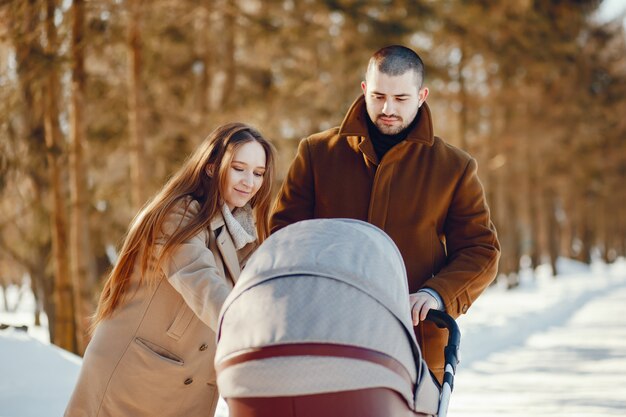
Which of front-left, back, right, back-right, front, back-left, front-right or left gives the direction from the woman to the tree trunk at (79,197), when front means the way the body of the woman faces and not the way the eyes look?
back-left

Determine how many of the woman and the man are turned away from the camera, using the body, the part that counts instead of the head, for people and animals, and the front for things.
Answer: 0

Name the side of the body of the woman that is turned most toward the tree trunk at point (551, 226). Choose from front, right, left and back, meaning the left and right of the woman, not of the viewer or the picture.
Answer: left

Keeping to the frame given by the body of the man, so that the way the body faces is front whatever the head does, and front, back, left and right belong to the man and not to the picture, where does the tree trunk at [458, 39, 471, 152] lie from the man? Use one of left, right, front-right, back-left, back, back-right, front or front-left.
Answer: back

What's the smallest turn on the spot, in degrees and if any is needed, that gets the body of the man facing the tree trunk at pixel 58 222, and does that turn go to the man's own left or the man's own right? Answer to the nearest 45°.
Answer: approximately 135° to the man's own right

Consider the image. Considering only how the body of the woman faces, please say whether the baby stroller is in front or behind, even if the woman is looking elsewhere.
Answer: in front

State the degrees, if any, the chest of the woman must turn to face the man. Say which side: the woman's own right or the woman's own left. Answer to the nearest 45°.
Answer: approximately 45° to the woman's own left

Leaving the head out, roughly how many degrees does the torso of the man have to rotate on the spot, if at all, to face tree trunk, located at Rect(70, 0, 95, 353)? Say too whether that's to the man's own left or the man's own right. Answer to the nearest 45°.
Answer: approximately 135° to the man's own right

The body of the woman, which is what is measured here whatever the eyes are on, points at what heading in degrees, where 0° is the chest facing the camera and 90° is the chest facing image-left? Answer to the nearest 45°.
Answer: approximately 315°

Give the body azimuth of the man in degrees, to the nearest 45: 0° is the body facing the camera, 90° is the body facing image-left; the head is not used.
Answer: approximately 0°

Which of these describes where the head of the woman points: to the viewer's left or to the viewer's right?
to the viewer's right

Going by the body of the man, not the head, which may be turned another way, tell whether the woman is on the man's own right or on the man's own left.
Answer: on the man's own right

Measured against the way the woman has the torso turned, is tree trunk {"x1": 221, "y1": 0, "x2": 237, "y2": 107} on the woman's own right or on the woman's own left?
on the woman's own left

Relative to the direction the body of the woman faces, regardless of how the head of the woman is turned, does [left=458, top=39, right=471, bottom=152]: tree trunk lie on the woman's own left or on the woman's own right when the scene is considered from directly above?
on the woman's own left
